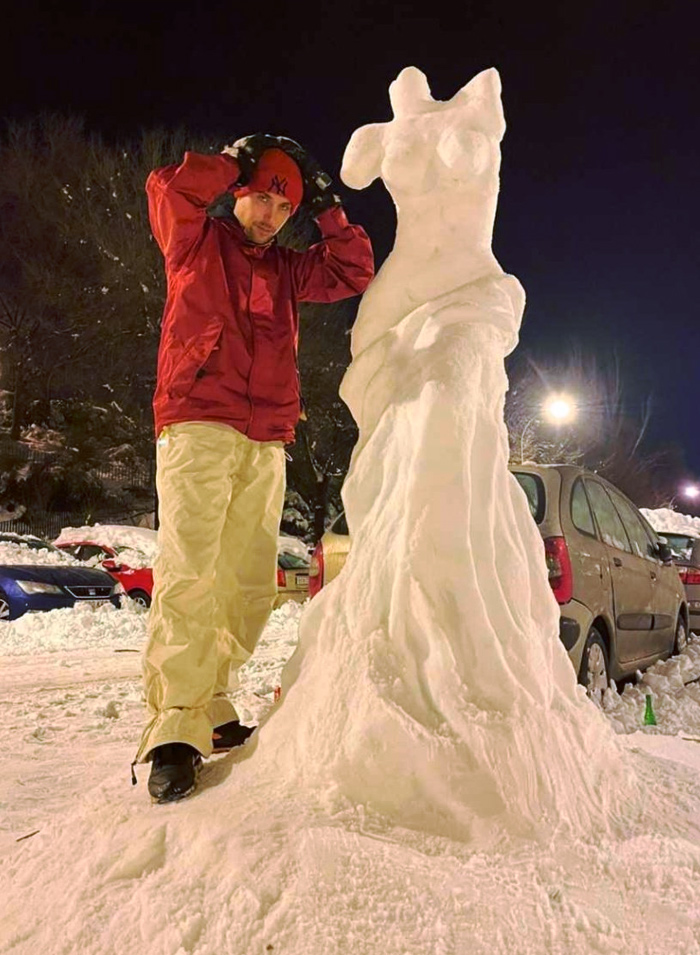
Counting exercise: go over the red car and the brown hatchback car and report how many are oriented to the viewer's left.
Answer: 0

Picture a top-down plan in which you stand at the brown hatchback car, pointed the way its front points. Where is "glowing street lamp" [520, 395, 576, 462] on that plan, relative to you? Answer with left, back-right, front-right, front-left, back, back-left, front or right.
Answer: front-left

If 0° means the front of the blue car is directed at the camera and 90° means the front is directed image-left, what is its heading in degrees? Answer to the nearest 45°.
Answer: approximately 315°

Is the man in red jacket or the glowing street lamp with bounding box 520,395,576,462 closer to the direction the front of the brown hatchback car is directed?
the glowing street lamp

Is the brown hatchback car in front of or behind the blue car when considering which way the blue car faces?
in front

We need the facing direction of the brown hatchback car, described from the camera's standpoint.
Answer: facing away from the viewer and to the right of the viewer

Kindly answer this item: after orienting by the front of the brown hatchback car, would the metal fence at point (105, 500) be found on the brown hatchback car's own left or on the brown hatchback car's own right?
on the brown hatchback car's own left

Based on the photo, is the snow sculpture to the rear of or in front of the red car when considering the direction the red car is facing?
in front
